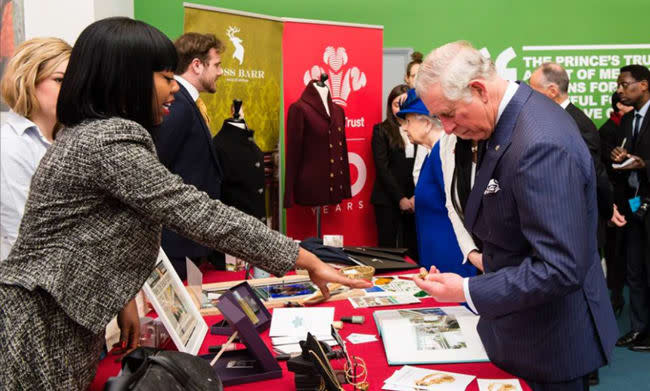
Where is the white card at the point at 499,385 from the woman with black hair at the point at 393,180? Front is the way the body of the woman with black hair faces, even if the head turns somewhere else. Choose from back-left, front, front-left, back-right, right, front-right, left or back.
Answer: front-right

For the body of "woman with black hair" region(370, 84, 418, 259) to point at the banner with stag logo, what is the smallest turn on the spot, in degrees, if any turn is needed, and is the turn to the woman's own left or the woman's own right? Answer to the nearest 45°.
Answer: approximately 135° to the woman's own right

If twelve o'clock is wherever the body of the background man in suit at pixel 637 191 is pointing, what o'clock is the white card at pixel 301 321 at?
The white card is roughly at 11 o'clock from the background man in suit.

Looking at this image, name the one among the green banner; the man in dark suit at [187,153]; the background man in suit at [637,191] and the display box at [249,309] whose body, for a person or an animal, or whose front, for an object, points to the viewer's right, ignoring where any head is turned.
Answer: the man in dark suit

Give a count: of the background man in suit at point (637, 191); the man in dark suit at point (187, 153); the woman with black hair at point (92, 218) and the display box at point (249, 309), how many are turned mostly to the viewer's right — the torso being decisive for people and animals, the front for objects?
2

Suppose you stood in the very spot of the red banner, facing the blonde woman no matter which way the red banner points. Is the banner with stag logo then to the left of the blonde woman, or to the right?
right

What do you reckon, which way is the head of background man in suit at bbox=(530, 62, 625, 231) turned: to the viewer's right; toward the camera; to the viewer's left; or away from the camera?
to the viewer's left

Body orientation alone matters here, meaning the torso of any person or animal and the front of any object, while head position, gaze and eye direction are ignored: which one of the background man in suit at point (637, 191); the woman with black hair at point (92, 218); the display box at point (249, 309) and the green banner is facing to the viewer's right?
the woman with black hair

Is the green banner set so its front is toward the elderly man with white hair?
yes

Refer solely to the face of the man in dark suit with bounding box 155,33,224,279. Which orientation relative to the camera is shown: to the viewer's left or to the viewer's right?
to the viewer's right
